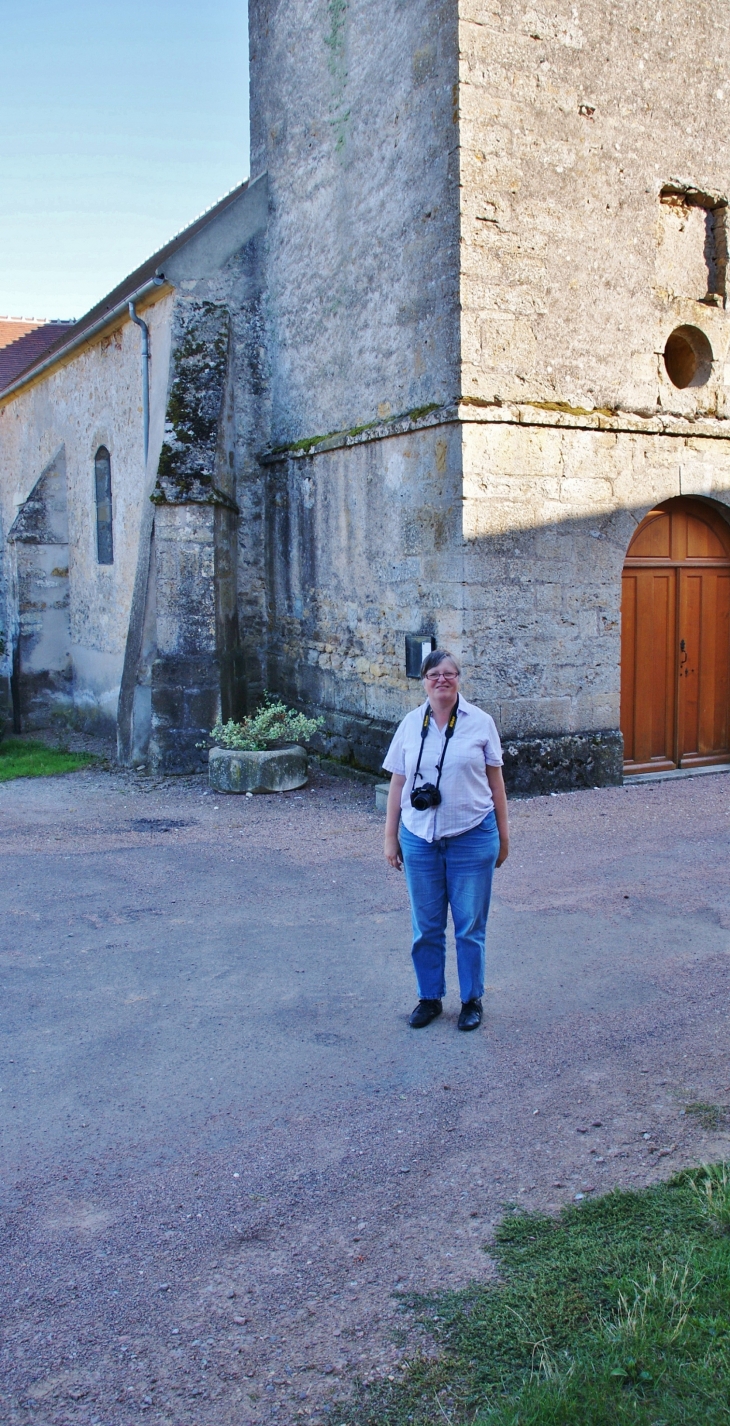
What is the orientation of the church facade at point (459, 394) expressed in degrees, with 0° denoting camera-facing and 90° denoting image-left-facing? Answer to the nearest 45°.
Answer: approximately 315°

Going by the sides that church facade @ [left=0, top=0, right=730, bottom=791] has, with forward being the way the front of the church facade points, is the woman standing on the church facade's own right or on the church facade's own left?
on the church facade's own right
